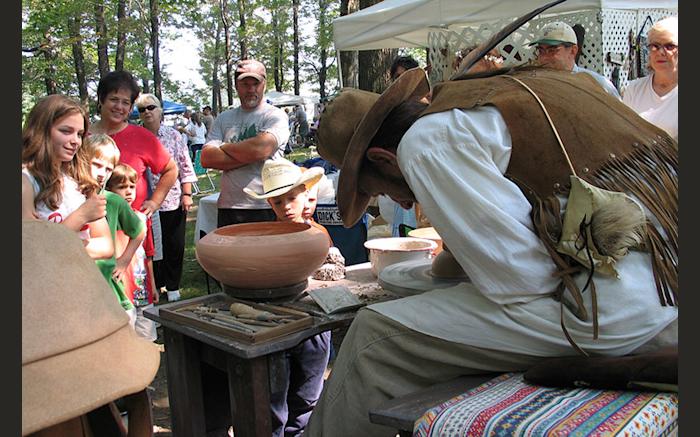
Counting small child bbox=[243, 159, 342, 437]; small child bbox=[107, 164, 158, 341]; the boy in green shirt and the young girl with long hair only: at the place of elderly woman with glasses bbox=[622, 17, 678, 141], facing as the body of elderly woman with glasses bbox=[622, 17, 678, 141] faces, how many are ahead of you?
4

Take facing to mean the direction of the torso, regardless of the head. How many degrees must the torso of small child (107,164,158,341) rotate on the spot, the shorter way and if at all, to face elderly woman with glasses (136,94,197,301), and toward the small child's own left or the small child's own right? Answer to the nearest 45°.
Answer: approximately 135° to the small child's own left

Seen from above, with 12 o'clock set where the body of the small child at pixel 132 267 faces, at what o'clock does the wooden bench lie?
The wooden bench is roughly at 1 o'clock from the small child.

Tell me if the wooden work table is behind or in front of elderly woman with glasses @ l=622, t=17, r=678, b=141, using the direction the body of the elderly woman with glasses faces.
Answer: in front

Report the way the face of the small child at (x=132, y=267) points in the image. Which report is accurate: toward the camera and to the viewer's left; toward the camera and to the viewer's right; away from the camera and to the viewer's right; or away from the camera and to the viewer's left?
toward the camera and to the viewer's right

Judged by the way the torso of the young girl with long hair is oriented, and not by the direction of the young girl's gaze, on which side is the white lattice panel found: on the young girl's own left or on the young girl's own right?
on the young girl's own left

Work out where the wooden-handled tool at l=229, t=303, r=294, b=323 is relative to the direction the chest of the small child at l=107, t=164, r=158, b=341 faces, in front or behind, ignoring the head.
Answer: in front

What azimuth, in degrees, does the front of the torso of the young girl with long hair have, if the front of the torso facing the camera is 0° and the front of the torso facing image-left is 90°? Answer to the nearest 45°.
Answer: approximately 315°
